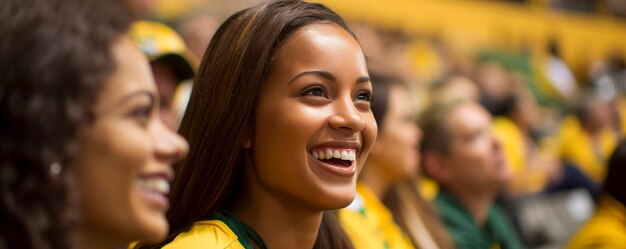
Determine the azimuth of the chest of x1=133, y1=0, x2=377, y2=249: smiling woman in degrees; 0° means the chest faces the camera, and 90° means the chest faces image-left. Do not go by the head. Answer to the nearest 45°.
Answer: approximately 315°

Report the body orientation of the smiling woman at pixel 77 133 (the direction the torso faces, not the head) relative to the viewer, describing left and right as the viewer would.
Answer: facing to the right of the viewer

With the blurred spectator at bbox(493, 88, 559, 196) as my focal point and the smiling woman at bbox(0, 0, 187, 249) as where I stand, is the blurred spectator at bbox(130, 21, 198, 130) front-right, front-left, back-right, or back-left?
front-left

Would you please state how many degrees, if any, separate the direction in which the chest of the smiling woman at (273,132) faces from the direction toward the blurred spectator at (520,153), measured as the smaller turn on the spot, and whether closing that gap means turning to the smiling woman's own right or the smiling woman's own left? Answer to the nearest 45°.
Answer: approximately 90° to the smiling woman's own left

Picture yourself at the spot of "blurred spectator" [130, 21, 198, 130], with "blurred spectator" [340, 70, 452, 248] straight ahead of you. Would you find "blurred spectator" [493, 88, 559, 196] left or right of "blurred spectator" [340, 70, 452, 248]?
left

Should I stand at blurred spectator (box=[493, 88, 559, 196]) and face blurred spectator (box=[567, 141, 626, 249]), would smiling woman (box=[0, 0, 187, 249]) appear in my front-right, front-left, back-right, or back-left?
front-right

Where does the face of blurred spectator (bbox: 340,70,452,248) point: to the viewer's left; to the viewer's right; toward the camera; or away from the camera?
to the viewer's right

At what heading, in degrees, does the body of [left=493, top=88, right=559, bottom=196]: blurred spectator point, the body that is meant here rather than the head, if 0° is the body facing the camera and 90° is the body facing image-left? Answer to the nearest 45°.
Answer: approximately 270°

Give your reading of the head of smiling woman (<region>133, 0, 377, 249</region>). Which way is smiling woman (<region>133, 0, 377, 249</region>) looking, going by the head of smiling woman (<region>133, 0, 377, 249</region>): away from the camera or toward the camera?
toward the camera

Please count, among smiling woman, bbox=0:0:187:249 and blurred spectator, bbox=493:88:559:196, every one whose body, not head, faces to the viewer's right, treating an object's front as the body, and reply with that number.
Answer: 2
